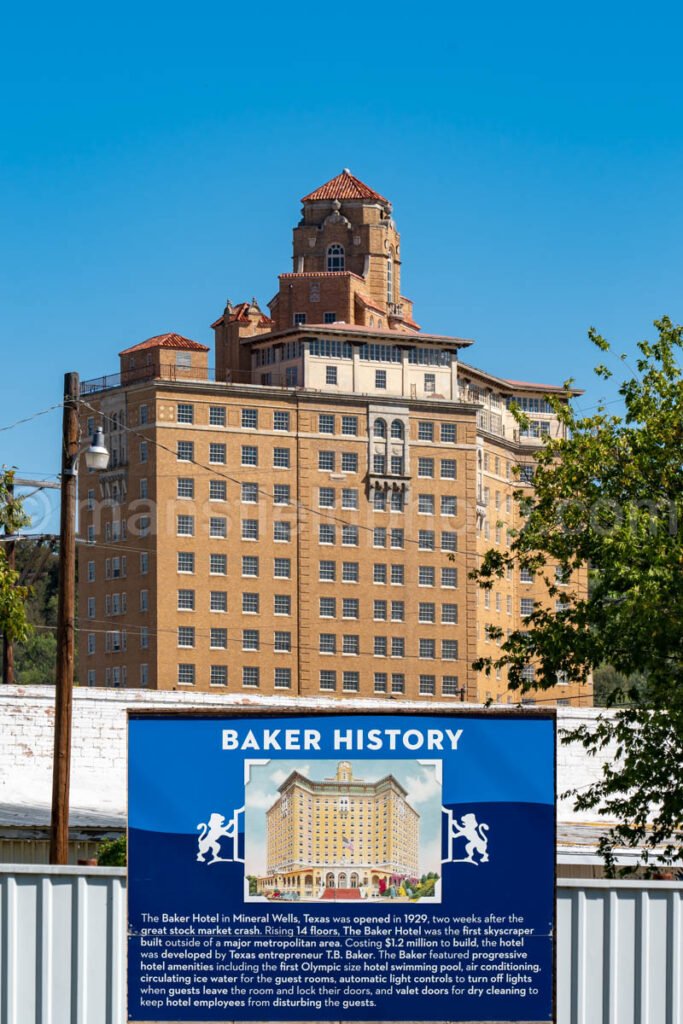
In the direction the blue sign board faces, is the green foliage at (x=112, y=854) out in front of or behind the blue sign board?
behind

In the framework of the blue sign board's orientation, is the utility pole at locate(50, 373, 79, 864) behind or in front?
behind

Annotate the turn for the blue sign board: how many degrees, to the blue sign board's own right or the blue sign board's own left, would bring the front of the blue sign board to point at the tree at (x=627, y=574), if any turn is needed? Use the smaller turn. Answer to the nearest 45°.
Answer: approximately 180°

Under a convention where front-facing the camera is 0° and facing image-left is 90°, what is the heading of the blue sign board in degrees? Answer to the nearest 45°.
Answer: approximately 0°

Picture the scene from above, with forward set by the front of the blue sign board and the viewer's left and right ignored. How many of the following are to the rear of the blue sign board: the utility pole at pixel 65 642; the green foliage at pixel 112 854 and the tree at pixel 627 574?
3
